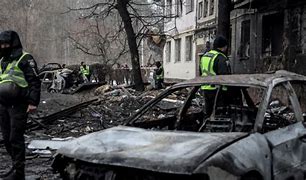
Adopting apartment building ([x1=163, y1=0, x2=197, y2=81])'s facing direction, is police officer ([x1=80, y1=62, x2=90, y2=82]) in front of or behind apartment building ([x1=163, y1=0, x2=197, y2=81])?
in front

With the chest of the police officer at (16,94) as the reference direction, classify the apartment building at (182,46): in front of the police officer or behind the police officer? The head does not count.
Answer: behind

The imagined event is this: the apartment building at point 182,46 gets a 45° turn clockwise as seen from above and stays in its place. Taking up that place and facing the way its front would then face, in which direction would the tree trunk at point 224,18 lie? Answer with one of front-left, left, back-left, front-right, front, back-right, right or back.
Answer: left

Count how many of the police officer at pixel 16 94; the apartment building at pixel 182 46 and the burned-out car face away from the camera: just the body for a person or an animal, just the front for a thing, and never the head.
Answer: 0

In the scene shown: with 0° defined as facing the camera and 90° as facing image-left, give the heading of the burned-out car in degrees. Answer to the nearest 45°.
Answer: approximately 45°

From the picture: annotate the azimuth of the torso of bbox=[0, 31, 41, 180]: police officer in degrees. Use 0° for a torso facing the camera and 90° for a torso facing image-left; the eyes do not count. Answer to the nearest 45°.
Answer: approximately 45°

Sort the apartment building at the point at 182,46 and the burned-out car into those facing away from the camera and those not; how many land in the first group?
0

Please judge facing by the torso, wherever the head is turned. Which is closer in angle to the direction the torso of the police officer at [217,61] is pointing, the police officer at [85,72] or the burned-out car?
the police officer

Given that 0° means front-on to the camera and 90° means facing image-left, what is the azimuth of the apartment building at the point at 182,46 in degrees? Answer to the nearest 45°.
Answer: approximately 45°

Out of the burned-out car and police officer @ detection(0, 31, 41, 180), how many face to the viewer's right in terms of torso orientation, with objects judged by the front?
0

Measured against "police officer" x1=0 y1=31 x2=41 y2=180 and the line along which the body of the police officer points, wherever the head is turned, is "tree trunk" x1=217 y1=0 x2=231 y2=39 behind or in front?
behind

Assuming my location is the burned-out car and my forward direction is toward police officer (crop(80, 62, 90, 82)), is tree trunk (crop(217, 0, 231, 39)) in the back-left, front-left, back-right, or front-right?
front-right

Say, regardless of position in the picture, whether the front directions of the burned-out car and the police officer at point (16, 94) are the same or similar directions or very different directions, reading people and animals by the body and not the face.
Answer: same or similar directions
